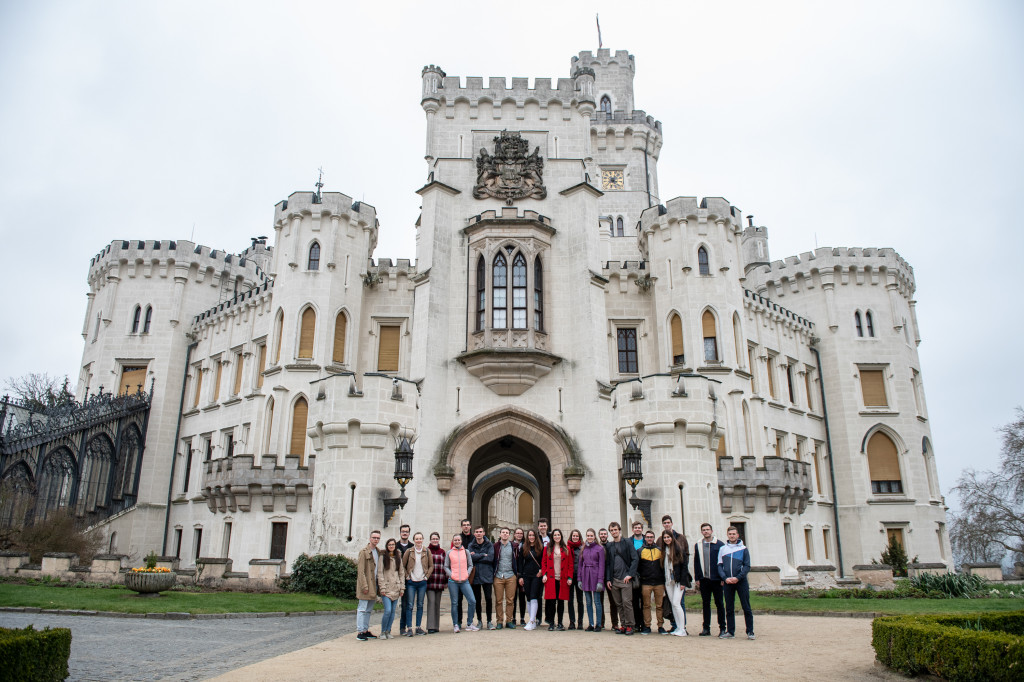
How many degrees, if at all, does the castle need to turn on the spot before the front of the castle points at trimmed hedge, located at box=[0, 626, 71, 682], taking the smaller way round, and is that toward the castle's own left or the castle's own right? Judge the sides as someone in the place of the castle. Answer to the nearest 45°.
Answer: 0° — it already faces it

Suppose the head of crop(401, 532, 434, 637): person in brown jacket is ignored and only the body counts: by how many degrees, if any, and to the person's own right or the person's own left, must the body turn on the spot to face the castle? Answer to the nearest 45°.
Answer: approximately 180°

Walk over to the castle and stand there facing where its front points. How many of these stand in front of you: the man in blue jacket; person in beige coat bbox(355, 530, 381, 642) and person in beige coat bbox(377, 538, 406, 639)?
3

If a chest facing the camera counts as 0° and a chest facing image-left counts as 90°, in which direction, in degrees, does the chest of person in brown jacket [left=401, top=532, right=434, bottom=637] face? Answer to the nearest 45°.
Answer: approximately 0°

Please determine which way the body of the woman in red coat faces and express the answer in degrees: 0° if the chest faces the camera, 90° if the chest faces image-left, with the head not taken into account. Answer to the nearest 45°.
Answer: approximately 0°

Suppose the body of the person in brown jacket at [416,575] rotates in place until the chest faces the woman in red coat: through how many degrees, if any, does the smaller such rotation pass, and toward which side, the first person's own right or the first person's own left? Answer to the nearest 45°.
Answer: approximately 90° to the first person's own left

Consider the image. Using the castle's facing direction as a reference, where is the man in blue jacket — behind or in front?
in front

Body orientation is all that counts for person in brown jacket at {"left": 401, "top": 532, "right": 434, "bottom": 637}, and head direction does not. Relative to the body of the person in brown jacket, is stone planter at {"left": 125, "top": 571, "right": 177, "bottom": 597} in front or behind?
behind

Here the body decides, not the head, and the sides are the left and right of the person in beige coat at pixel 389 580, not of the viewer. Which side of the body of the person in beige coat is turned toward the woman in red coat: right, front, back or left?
left
